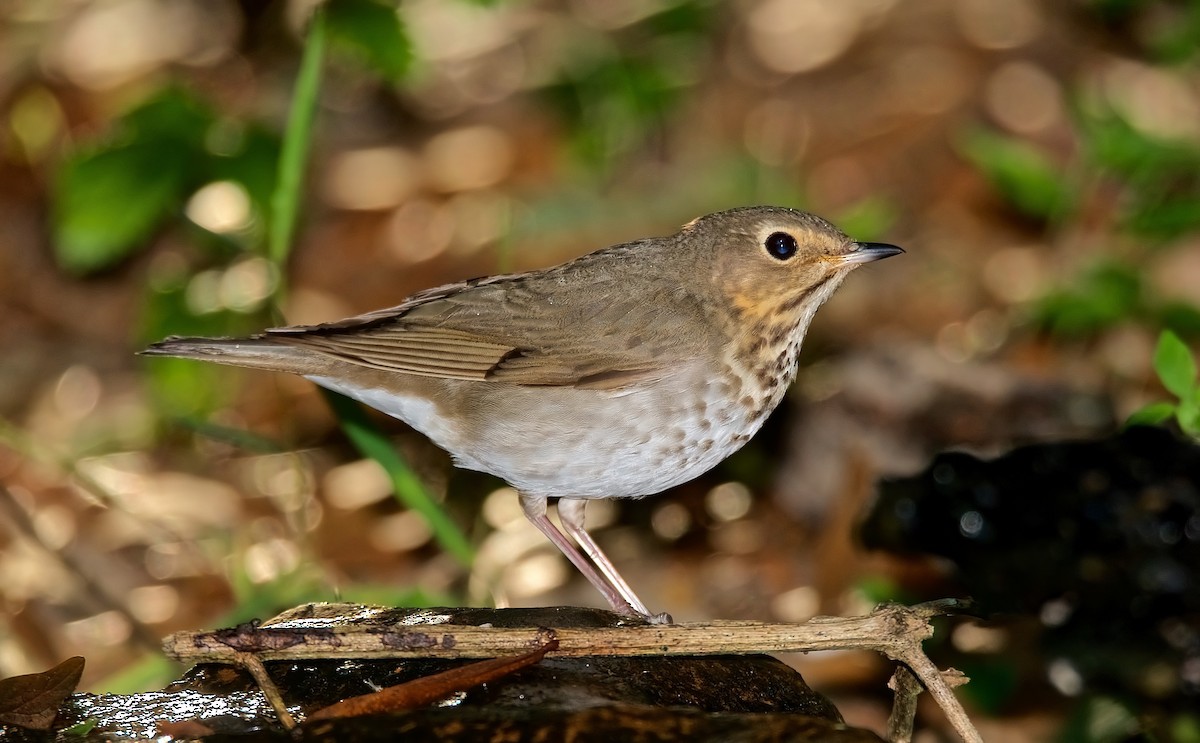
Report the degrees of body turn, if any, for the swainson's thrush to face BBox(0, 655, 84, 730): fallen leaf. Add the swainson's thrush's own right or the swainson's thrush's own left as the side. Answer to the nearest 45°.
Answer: approximately 135° to the swainson's thrush's own right

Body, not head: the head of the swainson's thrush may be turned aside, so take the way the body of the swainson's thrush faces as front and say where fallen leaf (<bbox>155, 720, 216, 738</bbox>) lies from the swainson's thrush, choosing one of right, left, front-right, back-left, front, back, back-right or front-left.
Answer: back-right

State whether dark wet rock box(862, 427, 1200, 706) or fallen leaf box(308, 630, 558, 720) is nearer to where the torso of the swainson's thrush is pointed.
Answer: the dark wet rock

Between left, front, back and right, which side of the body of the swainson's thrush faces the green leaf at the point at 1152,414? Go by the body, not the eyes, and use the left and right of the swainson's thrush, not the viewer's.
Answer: front

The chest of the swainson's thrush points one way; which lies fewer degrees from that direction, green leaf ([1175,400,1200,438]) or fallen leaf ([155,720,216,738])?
the green leaf

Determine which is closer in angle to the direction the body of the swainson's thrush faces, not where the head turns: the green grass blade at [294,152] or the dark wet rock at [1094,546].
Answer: the dark wet rock

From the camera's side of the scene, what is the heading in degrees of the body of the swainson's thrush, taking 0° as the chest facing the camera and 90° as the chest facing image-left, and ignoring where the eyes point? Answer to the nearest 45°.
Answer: approximately 270°

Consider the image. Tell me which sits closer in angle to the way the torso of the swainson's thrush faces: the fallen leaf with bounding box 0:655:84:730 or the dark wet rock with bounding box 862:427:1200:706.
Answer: the dark wet rock

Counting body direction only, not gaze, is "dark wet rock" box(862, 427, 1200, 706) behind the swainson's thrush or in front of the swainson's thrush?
in front
